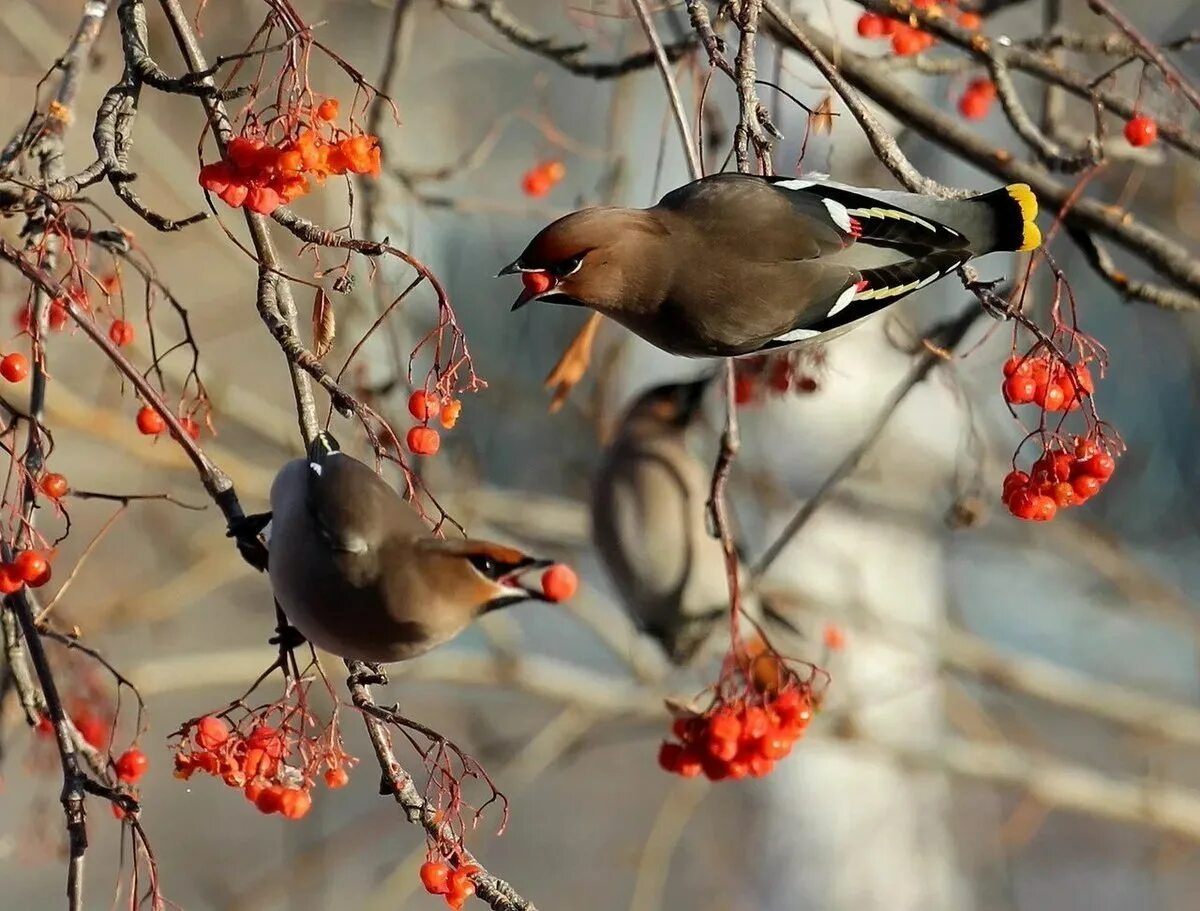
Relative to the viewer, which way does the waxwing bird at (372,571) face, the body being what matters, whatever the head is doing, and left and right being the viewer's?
facing to the right of the viewer

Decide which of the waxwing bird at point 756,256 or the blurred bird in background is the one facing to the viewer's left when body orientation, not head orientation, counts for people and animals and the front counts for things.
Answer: the waxwing bird

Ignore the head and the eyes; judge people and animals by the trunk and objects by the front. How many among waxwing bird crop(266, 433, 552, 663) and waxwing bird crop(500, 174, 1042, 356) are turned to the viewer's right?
1

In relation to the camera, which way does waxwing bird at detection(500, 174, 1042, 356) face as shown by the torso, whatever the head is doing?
to the viewer's left

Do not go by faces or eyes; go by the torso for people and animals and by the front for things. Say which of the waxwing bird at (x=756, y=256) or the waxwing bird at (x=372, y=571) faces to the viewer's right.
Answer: the waxwing bird at (x=372, y=571)

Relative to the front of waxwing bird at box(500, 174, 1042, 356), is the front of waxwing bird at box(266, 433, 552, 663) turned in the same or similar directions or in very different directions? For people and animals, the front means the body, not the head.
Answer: very different directions

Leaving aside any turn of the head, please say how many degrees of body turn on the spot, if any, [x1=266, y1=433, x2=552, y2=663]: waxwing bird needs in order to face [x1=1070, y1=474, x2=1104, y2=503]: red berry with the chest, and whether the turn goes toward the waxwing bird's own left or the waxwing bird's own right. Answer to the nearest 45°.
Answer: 0° — it already faces it
